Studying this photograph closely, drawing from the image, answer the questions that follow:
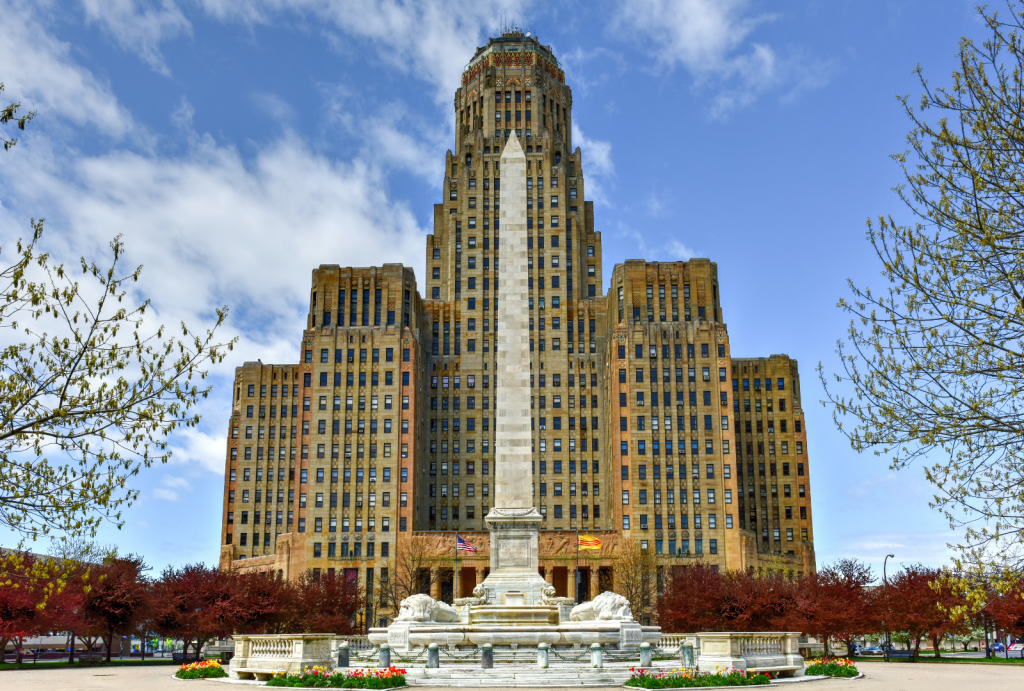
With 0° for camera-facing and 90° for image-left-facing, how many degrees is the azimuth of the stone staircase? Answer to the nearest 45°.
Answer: approximately 0°

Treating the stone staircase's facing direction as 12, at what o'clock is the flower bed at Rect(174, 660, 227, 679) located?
The flower bed is roughly at 4 o'clock from the stone staircase.

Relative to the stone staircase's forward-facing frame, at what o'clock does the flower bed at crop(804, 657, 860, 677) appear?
The flower bed is roughly at 8 o'clock from the stone staircase.

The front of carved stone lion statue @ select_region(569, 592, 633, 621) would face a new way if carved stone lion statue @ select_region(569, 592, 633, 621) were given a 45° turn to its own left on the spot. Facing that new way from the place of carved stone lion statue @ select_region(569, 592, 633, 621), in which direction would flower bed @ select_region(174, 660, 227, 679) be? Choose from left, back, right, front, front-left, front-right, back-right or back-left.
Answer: back-left

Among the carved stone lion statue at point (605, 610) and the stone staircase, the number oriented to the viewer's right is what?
1

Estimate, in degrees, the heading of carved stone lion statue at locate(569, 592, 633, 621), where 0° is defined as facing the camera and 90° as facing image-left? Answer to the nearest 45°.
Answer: approximately 270°

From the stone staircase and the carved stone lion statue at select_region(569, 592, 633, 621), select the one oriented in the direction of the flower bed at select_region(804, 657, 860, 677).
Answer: the carved stone lion statue

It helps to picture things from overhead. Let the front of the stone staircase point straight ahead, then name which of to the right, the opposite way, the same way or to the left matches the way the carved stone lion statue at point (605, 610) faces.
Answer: to the left

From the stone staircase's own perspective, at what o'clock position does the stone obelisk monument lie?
The stone obelisk monument is roughly at 6 o'clock from the stone staircase.

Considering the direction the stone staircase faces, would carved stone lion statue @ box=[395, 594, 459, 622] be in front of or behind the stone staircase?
behind
